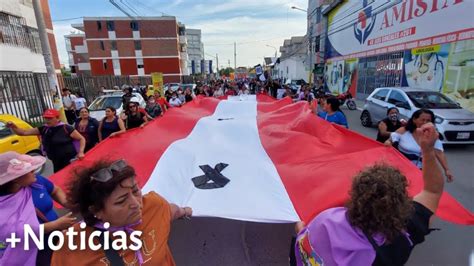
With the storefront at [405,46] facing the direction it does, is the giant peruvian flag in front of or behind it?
in front

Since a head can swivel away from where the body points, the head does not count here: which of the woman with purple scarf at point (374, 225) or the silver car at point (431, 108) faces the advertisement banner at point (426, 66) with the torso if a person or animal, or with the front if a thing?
the woman with purple scarf

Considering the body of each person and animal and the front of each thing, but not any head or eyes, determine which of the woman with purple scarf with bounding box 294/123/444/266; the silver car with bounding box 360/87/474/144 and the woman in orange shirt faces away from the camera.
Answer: the woman with purple scarf

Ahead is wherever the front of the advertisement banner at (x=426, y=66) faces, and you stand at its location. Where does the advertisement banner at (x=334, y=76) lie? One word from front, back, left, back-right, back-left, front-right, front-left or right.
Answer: right

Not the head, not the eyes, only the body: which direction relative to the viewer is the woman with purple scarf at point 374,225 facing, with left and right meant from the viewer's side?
facing away from the viewer

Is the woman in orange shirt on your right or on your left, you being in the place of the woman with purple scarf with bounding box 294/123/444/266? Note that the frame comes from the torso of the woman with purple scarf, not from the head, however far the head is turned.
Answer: on your left

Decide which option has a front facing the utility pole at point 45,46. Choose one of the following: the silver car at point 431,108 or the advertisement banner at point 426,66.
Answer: the advertisement banner

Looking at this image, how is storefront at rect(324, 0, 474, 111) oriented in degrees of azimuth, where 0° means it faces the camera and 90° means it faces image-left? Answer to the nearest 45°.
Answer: approximately 45°

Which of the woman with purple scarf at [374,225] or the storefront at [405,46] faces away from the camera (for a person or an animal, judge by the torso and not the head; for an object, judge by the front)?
the woman with purple scarf

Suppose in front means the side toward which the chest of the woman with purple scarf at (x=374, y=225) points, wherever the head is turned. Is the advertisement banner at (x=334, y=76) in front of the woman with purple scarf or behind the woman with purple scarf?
in front

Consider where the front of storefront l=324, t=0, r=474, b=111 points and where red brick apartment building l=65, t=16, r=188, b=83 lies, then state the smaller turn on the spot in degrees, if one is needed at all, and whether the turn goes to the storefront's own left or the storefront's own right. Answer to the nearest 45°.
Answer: approximately 45° to the storefront's own right

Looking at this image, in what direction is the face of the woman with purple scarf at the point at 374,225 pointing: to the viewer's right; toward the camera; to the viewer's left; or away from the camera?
away from the camera

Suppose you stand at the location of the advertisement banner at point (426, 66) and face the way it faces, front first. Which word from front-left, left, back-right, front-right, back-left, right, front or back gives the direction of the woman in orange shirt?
front-left
